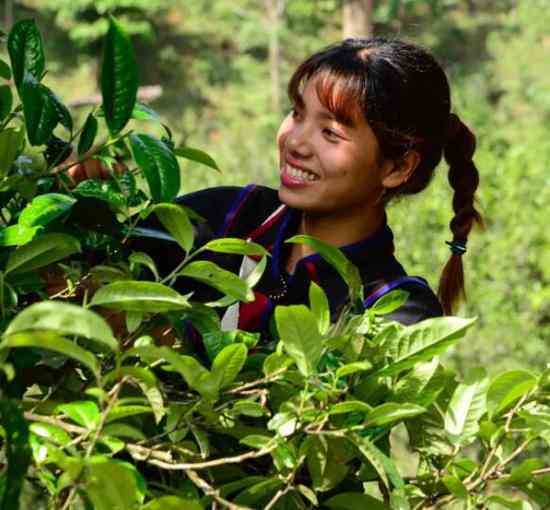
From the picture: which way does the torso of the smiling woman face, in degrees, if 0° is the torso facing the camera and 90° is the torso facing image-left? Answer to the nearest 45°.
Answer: approximately 45°

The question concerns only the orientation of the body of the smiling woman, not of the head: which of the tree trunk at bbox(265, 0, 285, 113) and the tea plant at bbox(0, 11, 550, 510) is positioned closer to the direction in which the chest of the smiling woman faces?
the tea plant

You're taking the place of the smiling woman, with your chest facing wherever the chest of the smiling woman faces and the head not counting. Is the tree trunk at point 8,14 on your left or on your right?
on your right

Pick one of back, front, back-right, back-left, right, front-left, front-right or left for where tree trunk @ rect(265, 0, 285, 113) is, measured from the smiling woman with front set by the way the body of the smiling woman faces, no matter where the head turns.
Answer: back-right

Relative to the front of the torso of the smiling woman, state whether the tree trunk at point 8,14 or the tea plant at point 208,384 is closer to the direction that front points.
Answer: the tea plant

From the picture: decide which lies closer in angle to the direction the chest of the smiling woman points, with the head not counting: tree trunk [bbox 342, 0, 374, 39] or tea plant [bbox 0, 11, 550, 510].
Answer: the tea plant
